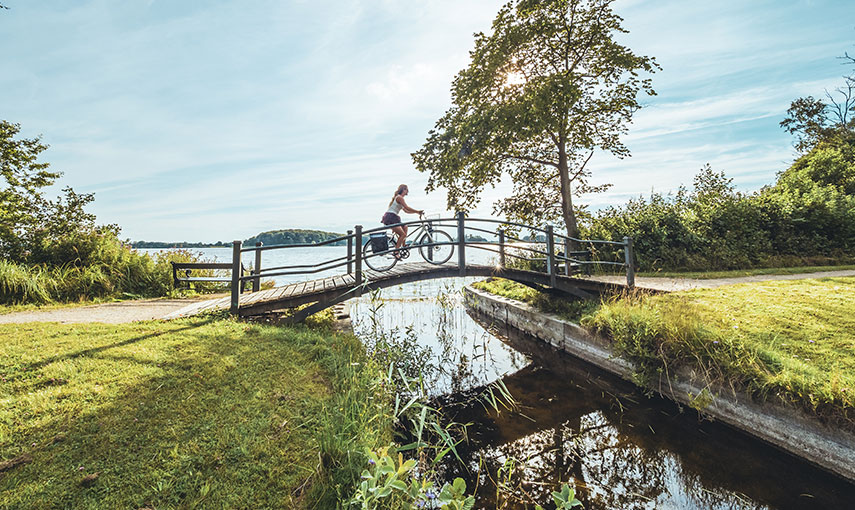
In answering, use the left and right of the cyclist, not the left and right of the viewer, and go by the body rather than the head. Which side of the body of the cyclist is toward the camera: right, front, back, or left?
right

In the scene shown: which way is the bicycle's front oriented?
to the viewer's right
